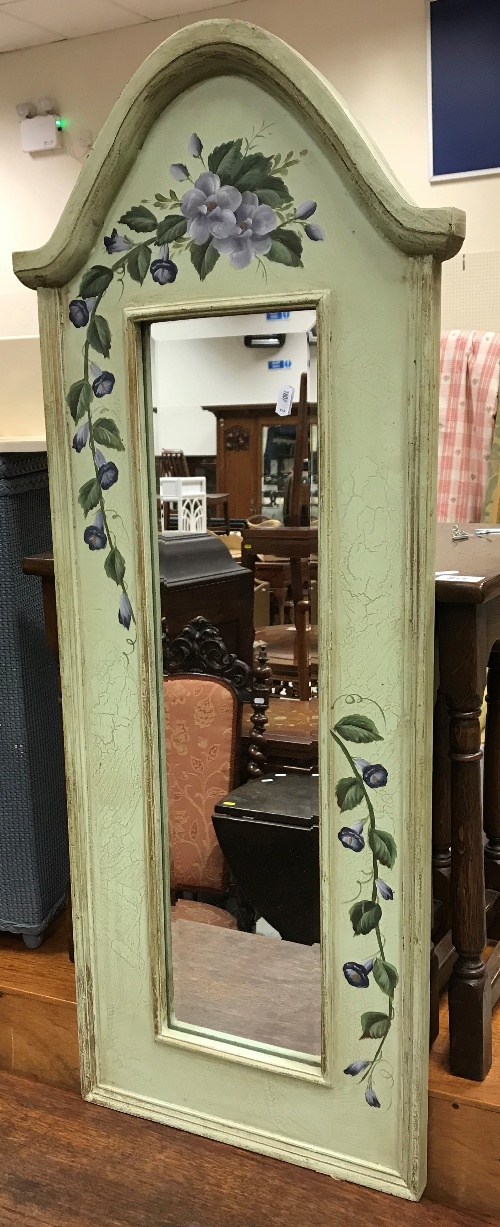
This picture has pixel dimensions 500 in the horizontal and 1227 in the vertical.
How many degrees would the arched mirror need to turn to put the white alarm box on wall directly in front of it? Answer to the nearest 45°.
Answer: approximately 135° to its right

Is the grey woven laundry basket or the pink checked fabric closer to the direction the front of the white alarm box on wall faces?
the grey woven laundry basket

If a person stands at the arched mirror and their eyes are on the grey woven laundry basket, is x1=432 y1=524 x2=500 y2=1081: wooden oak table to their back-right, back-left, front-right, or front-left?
back-right

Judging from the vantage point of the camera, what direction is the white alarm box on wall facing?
facing the viewer

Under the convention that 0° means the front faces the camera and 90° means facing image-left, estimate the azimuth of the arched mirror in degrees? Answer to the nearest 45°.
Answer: approximately 45°

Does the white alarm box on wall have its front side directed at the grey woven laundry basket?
yes

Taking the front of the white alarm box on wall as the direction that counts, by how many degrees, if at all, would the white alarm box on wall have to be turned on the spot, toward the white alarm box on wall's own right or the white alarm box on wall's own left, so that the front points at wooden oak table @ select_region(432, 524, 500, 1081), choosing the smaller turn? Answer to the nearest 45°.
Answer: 0° — it already faces it

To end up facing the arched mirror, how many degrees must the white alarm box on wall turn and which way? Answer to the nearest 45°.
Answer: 0° — it already faces it

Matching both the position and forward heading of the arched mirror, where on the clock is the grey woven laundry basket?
The grey woven laundry basket is roughly at 3 o'clock from the arched mirror.

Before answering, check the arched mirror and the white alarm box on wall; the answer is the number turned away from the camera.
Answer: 0

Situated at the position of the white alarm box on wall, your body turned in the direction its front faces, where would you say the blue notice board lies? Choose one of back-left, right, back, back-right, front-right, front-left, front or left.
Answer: front-left

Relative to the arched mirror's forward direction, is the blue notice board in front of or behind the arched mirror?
behind
